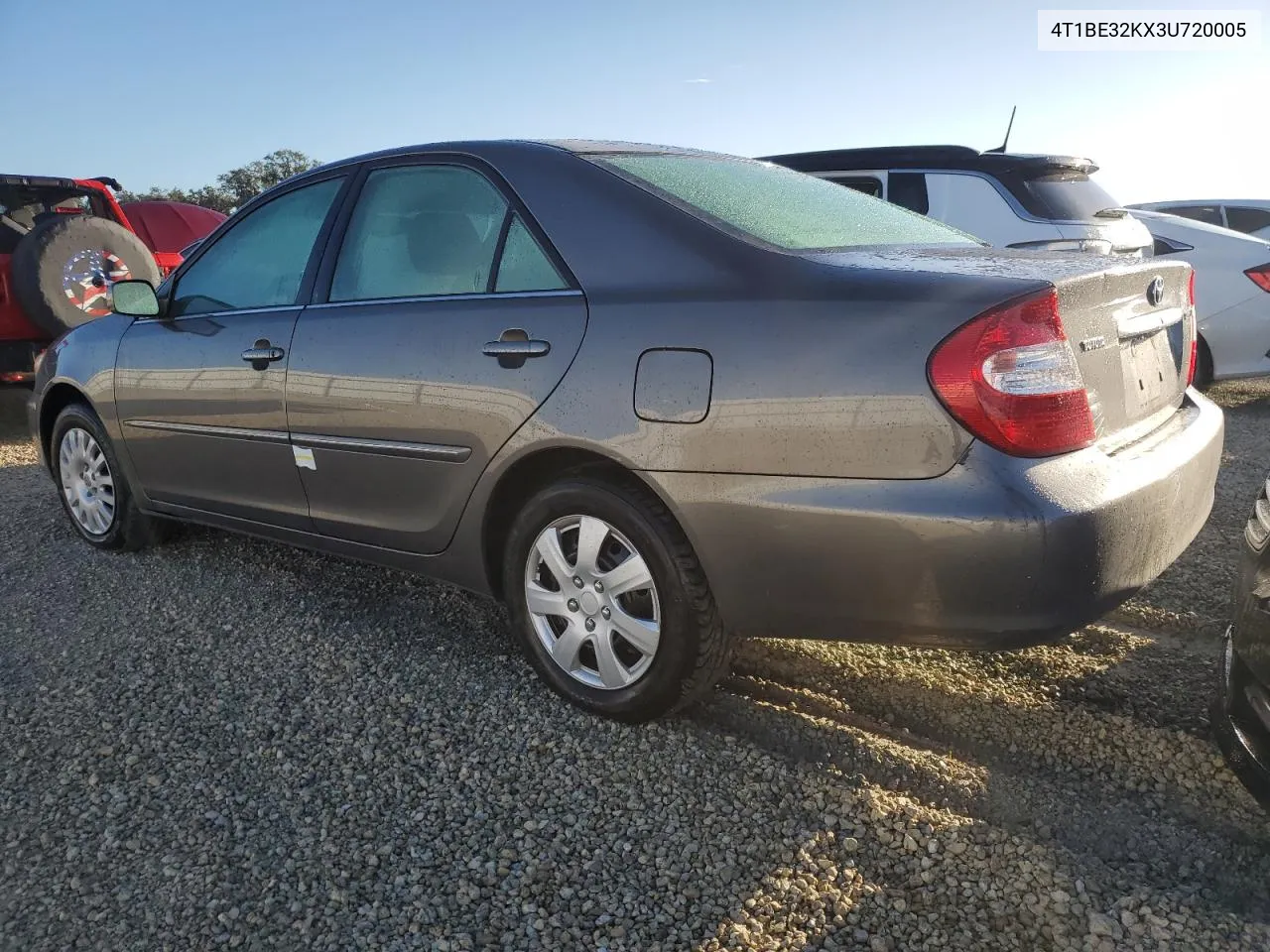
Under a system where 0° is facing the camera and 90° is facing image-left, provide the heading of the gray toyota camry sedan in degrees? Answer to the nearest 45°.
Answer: approximately 135°

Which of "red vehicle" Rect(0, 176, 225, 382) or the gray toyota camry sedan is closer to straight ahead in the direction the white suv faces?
the red vehicle

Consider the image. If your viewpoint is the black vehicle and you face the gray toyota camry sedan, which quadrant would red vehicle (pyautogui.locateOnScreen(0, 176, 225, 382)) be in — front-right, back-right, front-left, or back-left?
front-right

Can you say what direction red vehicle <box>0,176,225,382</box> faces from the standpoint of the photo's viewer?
facing away from the viewer and to the left of the viewer

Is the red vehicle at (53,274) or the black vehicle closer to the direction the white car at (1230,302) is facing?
the red vehicle

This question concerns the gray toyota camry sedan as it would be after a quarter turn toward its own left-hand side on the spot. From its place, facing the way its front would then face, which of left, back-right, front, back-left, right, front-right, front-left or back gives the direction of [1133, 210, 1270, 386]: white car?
back

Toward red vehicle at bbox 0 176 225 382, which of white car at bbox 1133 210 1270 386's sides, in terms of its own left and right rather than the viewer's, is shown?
front

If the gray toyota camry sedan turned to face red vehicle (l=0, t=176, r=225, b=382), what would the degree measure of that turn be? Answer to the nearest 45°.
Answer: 0° — it already faces it

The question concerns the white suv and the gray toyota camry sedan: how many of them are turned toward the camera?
0

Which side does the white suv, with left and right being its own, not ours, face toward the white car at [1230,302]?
right

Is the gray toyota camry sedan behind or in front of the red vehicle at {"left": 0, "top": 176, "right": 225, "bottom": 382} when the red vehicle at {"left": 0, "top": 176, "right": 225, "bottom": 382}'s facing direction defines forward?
behind

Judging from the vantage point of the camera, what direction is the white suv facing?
facing away from the viewer and to the left of the viewer

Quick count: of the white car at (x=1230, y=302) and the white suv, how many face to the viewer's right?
0

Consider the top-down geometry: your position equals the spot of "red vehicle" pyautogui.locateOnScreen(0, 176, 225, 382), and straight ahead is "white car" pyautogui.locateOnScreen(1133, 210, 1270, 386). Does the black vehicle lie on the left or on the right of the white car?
right
